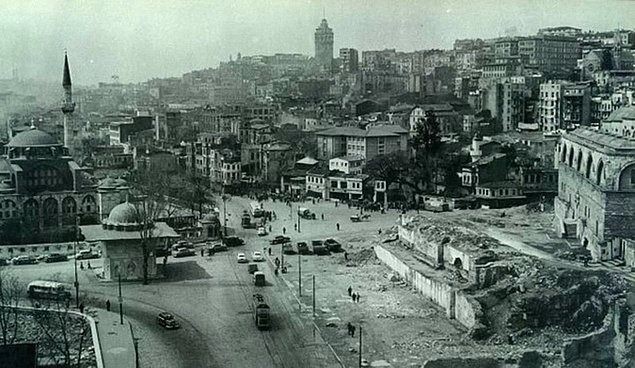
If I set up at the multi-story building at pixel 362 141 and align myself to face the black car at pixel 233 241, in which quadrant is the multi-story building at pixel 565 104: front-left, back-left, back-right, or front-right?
back-left

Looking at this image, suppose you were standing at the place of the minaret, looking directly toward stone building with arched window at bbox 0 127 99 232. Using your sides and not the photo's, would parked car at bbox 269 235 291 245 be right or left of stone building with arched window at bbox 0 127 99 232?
left

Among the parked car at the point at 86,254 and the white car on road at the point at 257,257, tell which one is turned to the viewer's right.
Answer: the parked car at the point at 86,254
